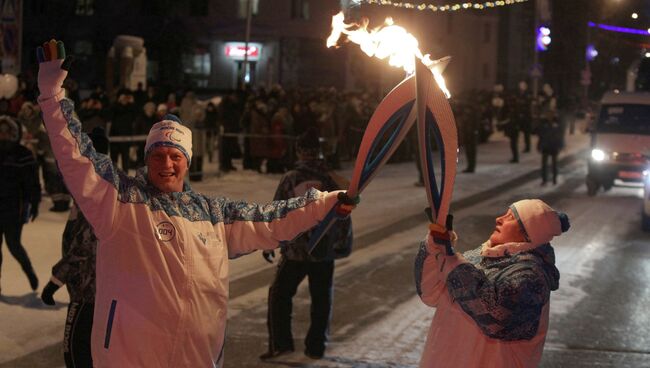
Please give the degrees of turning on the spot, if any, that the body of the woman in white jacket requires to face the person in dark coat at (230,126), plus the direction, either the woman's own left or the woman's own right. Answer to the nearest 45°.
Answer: approximately 90° to the woman's own right

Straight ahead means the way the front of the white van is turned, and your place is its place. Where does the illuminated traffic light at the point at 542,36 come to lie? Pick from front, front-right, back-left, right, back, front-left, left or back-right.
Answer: back

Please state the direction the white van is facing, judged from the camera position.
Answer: facing the viewer

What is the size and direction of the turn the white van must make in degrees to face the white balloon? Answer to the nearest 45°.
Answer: approximately 45° to its right

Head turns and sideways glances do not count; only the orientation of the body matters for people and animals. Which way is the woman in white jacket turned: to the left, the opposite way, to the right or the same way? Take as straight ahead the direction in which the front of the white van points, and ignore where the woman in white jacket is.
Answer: to the right

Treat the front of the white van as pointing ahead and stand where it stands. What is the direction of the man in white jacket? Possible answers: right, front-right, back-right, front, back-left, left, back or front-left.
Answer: front

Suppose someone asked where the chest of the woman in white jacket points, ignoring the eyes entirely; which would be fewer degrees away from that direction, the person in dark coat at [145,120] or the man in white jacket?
the man in white jacket

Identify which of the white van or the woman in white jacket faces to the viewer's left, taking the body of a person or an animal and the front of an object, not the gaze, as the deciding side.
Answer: the woman in white jacket

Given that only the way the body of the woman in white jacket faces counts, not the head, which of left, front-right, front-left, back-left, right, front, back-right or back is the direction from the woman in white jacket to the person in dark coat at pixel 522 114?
right

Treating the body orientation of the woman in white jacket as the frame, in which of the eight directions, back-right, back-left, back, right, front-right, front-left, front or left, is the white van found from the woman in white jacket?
right

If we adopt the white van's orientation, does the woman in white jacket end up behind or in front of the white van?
in front

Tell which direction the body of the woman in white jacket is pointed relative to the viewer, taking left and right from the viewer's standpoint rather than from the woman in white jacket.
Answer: facing to the left of the viewer

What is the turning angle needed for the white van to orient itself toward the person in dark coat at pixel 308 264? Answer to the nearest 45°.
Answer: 0° — it already faces them

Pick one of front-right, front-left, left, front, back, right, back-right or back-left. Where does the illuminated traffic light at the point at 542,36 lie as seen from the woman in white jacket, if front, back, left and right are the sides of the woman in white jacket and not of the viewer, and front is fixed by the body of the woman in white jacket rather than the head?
right

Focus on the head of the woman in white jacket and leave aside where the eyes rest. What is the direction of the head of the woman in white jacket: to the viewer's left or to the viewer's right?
to the viewer's left

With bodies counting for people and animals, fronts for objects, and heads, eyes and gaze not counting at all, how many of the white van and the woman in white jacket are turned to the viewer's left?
1
